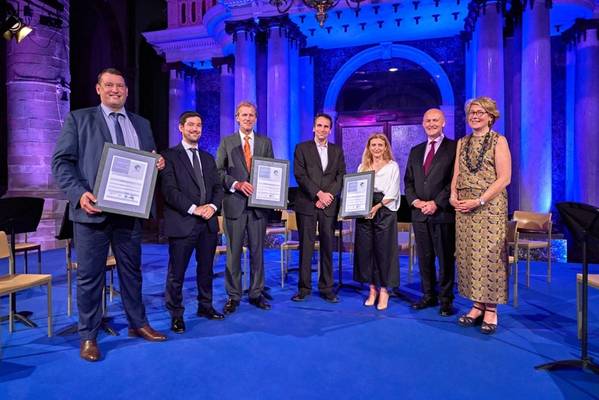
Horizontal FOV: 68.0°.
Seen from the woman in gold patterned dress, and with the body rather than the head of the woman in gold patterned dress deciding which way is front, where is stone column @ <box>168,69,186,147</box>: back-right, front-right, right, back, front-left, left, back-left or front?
right

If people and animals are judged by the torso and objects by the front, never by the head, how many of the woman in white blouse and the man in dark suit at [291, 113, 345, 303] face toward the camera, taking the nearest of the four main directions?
2

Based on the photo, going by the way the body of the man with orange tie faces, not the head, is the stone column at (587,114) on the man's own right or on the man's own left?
on the man's own left

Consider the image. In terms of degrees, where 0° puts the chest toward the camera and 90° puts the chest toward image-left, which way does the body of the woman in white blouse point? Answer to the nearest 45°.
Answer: approximately 0°

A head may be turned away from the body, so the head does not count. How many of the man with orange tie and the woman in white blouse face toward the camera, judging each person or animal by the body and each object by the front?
2

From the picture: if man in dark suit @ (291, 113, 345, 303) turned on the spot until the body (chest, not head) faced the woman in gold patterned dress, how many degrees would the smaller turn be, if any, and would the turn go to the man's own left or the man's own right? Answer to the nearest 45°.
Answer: approximately 45° to the man's own left

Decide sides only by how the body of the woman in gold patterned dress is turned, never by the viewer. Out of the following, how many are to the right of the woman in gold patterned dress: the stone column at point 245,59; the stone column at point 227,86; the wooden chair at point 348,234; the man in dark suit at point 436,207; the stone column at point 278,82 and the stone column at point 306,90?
6

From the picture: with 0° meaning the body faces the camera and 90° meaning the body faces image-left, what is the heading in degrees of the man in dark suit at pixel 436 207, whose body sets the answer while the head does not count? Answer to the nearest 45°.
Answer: approximately 45°

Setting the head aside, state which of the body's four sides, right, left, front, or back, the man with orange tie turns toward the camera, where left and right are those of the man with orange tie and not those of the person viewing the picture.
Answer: front

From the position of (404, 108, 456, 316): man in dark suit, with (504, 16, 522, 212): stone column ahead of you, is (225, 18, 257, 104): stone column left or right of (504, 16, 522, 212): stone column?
left

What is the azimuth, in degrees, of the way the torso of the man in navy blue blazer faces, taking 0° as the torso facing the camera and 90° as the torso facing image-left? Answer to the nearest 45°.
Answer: approximately 315°

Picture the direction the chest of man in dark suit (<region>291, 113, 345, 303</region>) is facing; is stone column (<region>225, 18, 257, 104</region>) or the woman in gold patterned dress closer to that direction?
the woman in gold patterned dress

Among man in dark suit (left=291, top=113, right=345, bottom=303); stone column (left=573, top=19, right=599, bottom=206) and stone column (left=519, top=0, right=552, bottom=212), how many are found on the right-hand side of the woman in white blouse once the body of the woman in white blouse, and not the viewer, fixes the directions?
1

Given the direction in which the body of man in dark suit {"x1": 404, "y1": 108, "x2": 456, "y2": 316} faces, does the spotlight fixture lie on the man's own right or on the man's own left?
on the man's own right
